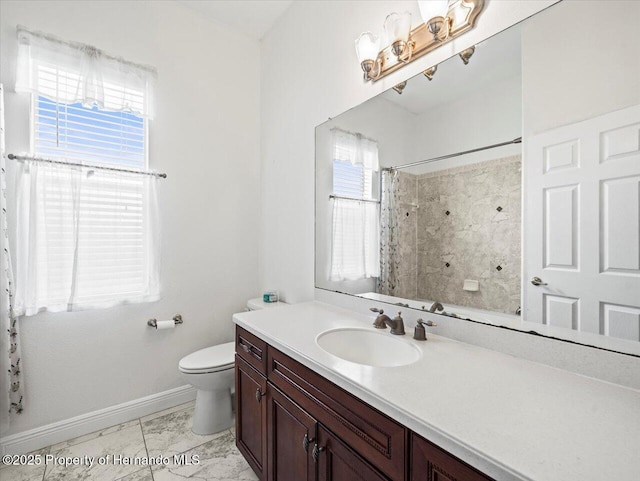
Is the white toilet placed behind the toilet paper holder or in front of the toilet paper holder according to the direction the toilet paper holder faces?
in front

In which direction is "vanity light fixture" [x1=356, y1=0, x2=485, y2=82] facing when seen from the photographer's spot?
facing the viewer and to the left of the viewer

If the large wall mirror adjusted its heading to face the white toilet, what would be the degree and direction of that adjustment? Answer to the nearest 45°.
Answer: approximately 45° to its right

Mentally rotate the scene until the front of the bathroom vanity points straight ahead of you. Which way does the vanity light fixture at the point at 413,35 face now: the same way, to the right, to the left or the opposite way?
the same way

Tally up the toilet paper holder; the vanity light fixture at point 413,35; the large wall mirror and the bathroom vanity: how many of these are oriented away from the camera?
0

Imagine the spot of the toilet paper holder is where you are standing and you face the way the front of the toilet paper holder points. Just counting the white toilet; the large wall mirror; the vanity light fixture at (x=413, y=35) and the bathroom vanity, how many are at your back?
0

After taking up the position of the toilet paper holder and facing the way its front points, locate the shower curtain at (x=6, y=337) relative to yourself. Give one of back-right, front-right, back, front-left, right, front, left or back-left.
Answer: back-right

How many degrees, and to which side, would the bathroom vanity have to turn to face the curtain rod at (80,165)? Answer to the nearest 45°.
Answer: approximately 45° to its right

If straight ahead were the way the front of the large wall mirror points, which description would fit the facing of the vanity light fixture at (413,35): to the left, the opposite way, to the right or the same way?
the same way

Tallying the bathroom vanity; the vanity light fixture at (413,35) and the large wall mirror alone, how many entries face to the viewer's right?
0

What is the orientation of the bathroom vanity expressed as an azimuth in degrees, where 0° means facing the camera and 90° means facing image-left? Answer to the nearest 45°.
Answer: approximately 45°

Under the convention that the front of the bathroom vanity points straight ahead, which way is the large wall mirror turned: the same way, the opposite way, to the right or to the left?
the same way

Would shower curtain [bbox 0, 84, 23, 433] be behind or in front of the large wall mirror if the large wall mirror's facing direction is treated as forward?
in front

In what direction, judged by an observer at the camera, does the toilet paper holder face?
facing the viewer and to the right of the viewer

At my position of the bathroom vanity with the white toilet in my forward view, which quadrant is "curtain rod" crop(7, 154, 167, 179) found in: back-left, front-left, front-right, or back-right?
front-left
